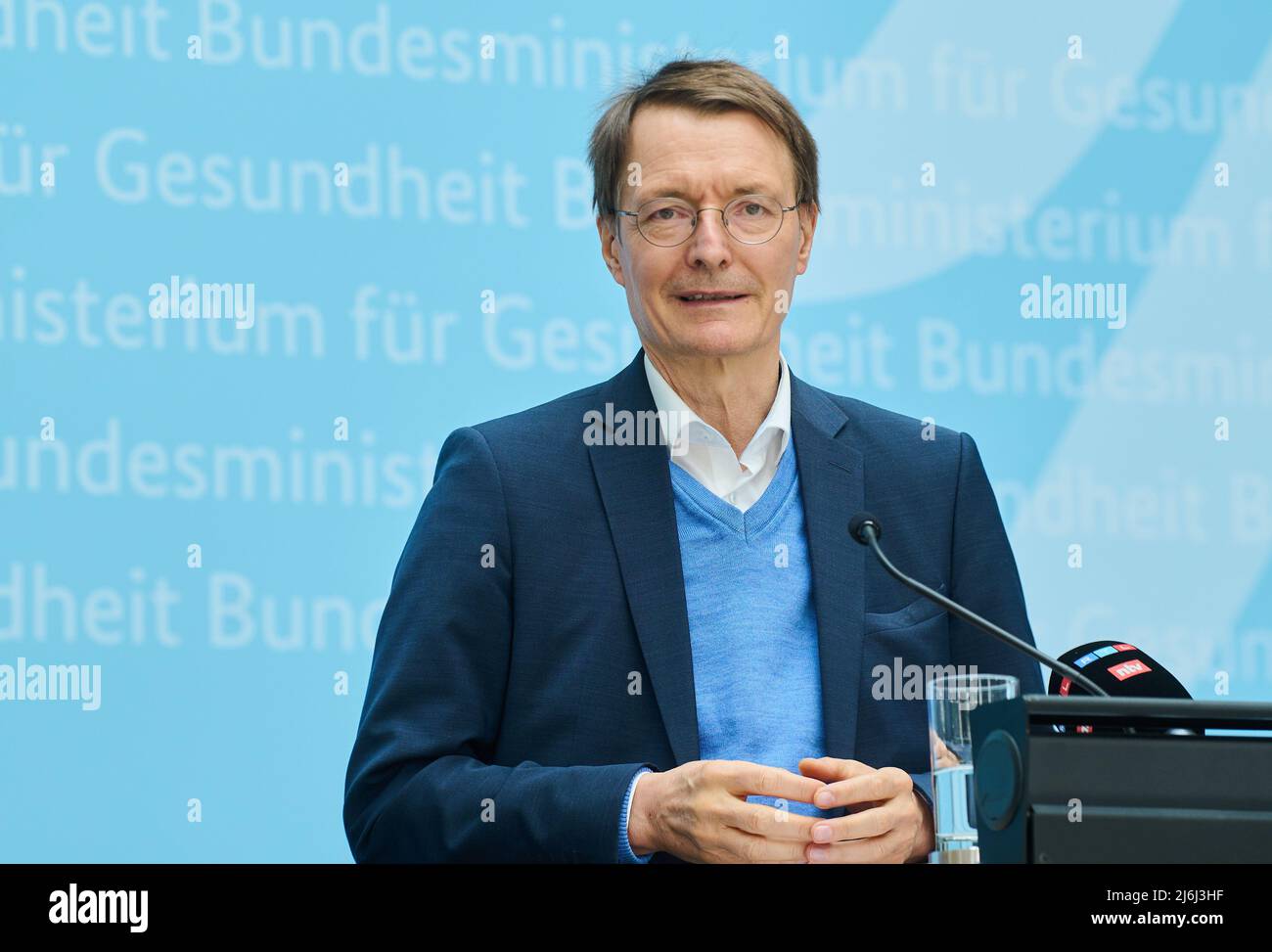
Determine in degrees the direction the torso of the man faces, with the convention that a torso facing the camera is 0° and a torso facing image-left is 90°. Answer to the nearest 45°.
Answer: approximately 0°

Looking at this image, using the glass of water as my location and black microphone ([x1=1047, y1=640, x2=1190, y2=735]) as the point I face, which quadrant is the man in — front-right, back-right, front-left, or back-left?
back-left
